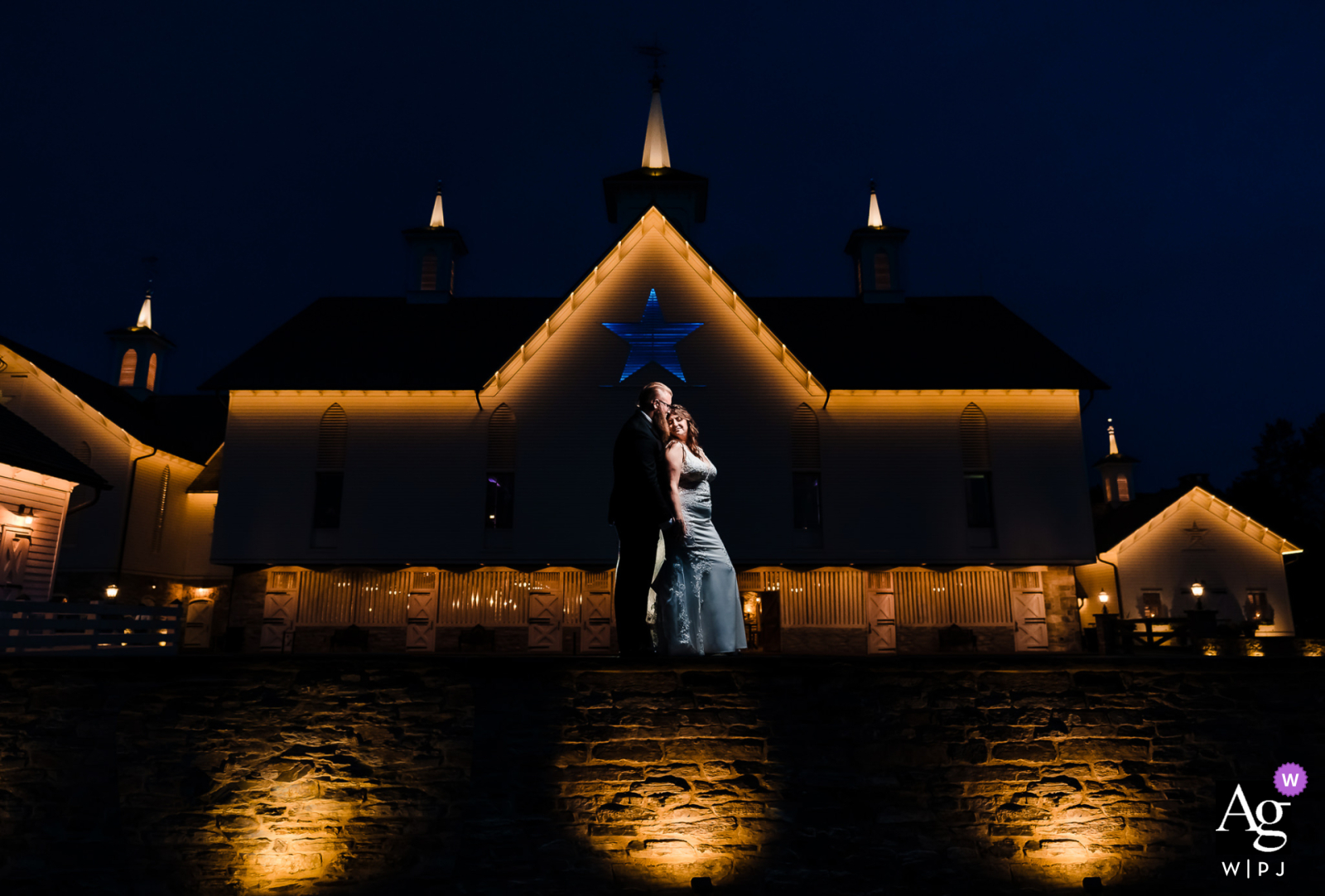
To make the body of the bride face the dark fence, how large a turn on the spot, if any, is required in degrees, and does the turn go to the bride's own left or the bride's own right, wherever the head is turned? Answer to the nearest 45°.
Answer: approximately 135° to the bride's own right

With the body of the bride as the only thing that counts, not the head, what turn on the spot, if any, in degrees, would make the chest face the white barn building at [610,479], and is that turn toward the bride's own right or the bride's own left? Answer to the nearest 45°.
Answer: approximately 135° to the bride's own left

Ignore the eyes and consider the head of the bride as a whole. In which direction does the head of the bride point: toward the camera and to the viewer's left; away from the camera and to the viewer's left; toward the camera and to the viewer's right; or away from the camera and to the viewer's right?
toward the camera and to the viewer's left

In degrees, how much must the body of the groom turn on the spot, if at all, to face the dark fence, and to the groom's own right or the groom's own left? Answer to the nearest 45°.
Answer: approximately 135° to the groom's own left

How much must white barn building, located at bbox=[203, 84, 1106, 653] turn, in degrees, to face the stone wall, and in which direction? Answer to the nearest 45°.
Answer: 0° — it already faces it

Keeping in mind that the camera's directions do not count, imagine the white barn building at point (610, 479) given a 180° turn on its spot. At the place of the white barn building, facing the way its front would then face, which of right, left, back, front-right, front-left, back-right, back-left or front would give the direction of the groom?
back

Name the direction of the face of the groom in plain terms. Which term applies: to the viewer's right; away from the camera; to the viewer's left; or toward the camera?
to the viewer's right

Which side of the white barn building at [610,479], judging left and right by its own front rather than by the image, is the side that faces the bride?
front

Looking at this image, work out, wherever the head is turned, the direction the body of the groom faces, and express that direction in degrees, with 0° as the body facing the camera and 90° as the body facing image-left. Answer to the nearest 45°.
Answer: approximately 270°

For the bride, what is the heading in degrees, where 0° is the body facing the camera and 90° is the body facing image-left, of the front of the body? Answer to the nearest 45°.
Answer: approximately 315°

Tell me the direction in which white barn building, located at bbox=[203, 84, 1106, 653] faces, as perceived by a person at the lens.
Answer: facing the viewer
